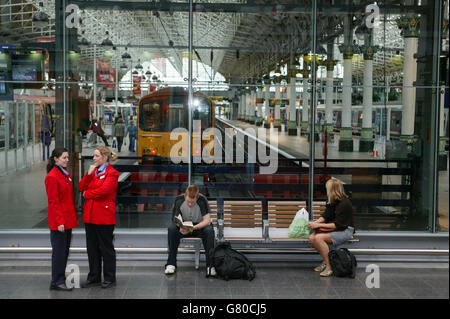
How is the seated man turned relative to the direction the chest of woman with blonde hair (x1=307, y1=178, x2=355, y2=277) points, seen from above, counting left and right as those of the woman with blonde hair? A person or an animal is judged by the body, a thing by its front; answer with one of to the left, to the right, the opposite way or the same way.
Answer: to the left

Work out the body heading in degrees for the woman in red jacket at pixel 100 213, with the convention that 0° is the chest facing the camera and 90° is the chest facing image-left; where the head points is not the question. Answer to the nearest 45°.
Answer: approximately 45°

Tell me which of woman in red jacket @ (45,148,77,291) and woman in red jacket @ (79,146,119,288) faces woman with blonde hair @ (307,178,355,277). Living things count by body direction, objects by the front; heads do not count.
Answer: woman in red jacket @ (45,148,77,291)

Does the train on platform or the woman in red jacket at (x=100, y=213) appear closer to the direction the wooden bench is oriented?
the woman in red jacket

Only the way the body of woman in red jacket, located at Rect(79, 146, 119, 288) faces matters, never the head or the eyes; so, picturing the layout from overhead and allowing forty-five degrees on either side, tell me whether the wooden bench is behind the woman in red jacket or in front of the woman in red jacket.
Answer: behind

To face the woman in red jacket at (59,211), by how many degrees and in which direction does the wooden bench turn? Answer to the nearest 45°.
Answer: approximately 45° to its right

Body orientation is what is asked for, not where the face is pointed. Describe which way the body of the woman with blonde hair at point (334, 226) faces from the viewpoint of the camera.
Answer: to the viewer's left

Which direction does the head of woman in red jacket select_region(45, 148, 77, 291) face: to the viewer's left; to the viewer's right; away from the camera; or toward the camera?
to the viewer's right

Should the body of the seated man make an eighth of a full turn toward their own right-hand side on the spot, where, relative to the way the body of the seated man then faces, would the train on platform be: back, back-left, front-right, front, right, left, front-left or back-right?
back-right

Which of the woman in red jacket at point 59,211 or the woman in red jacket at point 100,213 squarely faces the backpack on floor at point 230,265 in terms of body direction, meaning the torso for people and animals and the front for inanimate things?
the woman in red jacket at point 59,211

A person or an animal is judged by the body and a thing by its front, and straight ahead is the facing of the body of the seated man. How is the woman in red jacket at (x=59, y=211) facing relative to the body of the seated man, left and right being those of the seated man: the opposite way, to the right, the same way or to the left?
to the left

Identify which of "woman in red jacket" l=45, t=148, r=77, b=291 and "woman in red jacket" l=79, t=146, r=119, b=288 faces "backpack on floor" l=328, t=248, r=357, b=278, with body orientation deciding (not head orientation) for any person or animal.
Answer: "woman in red jacket" l=45, t=148, r=77, b=291
